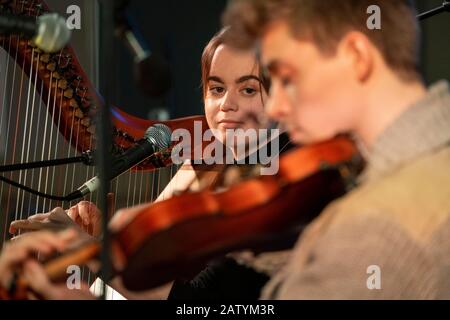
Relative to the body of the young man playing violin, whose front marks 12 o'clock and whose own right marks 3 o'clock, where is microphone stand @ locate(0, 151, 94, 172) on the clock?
The microphone stand is roughly at 1 o'clock from the young man playing violin.

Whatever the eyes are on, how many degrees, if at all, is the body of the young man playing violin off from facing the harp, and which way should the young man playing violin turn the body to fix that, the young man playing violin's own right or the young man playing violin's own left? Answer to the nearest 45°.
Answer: approximately 45° to the young man playing violin's own right

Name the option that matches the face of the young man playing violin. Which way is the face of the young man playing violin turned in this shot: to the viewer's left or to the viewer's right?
to the viewer's left

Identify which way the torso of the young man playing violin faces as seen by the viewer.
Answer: to the viewer's left

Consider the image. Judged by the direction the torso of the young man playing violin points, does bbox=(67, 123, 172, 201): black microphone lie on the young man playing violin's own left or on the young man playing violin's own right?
on the young man playing violin's own right
